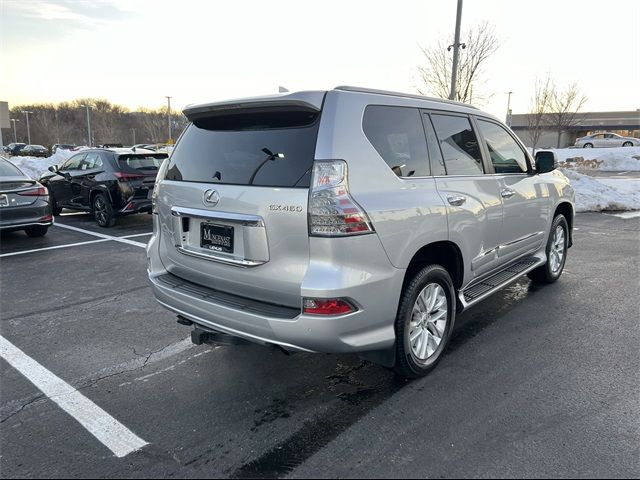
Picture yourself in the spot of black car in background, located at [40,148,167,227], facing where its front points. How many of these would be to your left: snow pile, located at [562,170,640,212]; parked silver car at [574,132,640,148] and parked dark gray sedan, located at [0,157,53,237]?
1

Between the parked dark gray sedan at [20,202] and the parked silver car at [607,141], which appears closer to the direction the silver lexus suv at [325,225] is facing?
the parked silver car

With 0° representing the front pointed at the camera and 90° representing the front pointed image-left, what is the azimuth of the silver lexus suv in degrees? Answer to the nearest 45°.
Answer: approximately 225°

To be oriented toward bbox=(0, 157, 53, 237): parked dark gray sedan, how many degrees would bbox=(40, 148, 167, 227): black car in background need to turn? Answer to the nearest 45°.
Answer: approximately 90° to its left

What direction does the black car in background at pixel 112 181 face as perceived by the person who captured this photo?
facing away from the viewer and to the left of the viewer

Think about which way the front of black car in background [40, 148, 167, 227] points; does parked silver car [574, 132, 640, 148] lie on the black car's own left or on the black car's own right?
on the black car's own right

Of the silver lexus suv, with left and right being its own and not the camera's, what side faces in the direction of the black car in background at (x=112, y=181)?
left

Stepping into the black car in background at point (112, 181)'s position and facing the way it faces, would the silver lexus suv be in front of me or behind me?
behind
